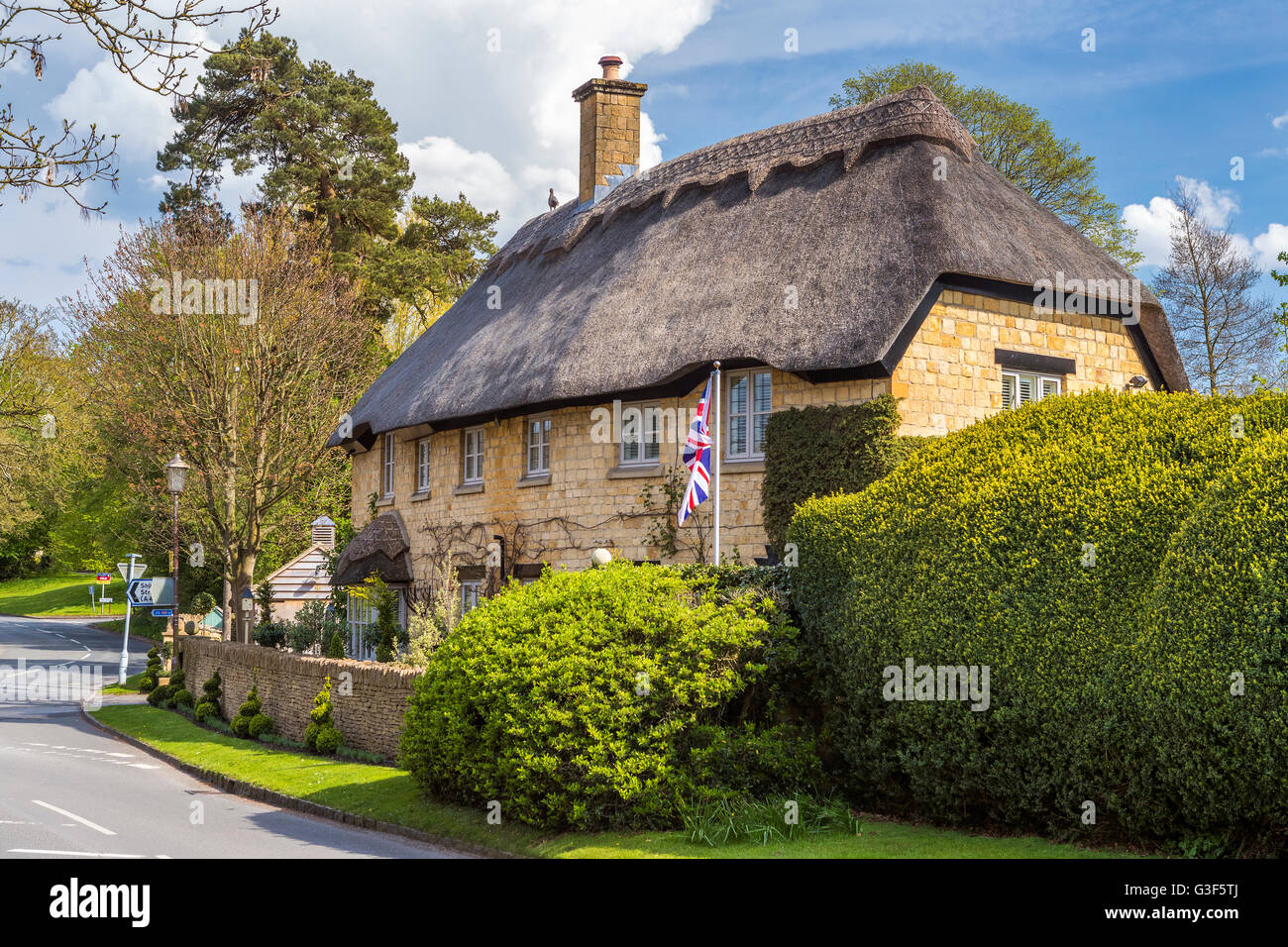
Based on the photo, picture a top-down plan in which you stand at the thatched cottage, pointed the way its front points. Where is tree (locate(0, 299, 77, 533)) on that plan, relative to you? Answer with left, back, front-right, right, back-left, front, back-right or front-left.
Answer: right

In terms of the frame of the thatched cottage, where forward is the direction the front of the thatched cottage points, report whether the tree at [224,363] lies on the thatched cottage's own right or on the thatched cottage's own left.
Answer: on the thatched cottage's own right

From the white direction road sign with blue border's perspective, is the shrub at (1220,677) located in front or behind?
in front

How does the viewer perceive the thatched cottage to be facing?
facing the viewer and to the left of the viewer

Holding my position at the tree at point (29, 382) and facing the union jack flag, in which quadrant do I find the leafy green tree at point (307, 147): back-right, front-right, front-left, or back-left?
front-left

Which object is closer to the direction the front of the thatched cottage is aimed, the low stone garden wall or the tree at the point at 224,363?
the low stone garden wall

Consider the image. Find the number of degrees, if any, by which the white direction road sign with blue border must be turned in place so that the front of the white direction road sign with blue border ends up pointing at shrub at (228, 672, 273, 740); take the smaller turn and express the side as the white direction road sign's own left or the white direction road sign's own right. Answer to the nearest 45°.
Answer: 0° — it already faces it

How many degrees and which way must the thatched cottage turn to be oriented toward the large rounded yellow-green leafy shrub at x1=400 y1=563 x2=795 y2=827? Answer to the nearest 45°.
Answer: approximately 45° to its left

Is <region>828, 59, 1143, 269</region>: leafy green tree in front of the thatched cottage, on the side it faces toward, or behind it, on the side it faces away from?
behind

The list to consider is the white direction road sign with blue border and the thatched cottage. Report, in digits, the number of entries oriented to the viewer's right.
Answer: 0

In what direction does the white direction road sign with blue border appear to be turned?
toward the camera

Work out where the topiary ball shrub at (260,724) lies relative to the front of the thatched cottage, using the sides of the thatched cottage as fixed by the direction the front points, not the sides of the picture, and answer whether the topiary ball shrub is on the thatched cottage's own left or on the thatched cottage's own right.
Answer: on the thatched cottage's own right

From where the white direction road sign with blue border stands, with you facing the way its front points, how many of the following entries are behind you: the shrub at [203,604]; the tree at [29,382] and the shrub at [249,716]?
2

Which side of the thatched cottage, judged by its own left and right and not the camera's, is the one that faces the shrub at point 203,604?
right
